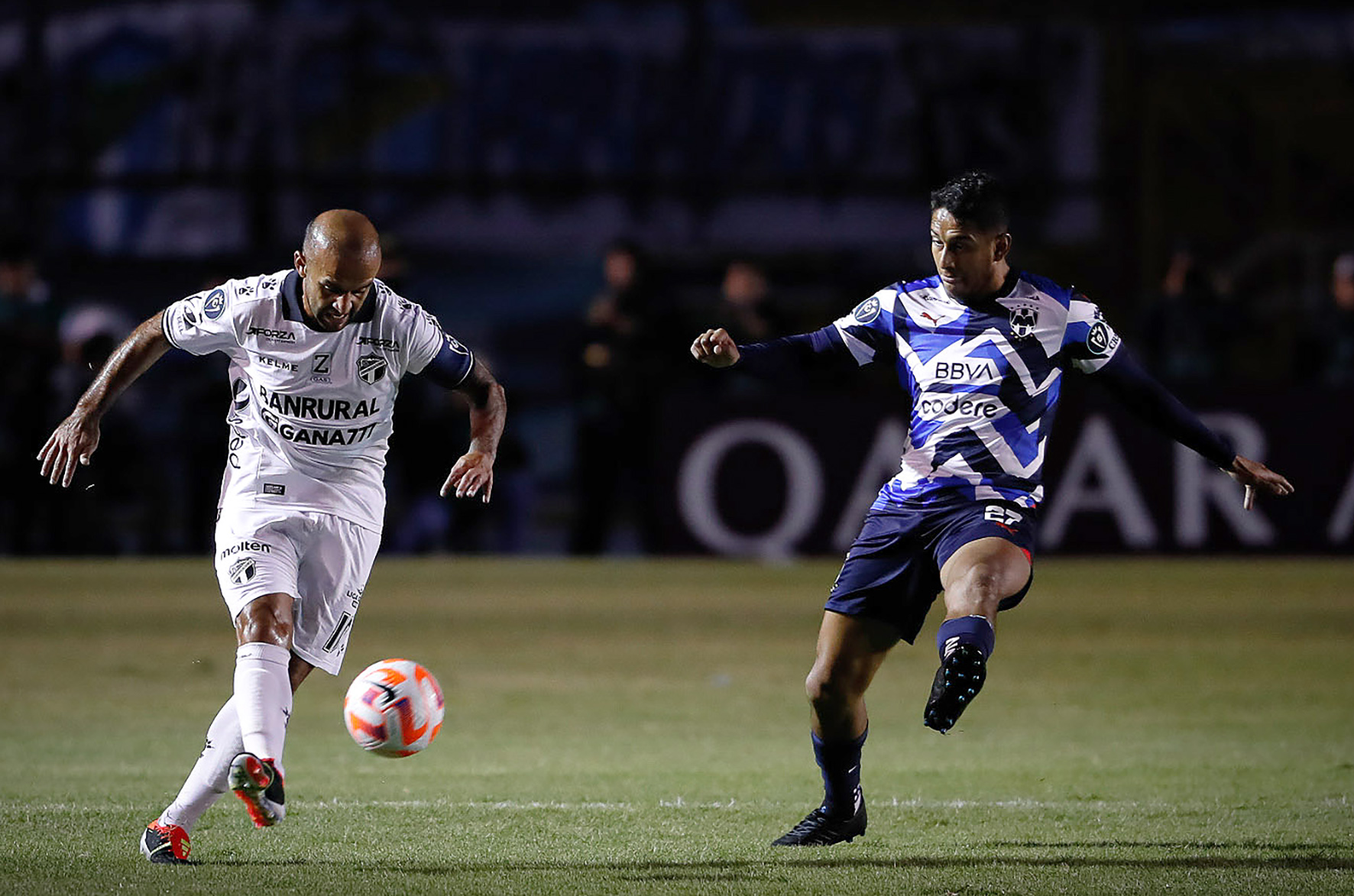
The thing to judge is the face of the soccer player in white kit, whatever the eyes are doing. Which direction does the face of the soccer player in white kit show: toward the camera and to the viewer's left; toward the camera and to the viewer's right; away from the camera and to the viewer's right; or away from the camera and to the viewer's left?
toward the camera and to the viewer's right

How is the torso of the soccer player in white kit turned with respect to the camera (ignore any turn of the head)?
toward the camera

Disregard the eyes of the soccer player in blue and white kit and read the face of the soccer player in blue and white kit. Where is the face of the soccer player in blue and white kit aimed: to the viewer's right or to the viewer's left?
to the viewer's left

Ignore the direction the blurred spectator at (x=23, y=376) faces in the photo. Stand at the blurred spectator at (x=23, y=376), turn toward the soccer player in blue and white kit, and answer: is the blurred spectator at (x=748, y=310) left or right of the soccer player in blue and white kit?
left

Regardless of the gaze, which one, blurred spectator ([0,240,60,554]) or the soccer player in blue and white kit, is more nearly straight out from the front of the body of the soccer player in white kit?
the soccer player in blue and white kit

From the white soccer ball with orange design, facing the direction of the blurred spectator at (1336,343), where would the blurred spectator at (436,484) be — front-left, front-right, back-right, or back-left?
front-left

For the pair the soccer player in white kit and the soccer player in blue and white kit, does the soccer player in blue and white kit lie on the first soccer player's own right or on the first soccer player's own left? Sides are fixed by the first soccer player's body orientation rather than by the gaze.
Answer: on the first soccer player's own left
